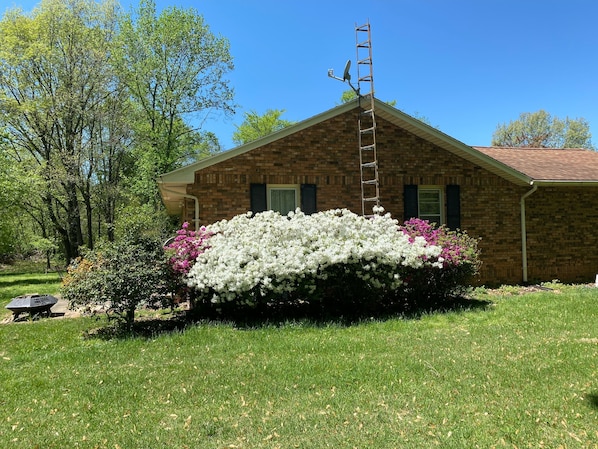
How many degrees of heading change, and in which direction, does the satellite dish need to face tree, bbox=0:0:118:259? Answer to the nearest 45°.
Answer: approximately 45° to its right

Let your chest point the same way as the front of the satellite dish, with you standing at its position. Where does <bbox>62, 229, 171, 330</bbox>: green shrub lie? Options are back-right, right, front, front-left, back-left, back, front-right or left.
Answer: front-left

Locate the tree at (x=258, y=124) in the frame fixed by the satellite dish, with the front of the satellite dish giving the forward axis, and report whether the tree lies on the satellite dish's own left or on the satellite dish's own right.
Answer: on the satellite dish's own right

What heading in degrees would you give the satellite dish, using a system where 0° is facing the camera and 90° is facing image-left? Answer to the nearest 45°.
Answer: approximately 90°

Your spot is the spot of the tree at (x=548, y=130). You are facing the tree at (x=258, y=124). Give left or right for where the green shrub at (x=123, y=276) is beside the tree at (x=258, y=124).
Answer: left

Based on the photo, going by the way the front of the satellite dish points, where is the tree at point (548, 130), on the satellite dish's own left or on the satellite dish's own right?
on the satellite dish's own right
